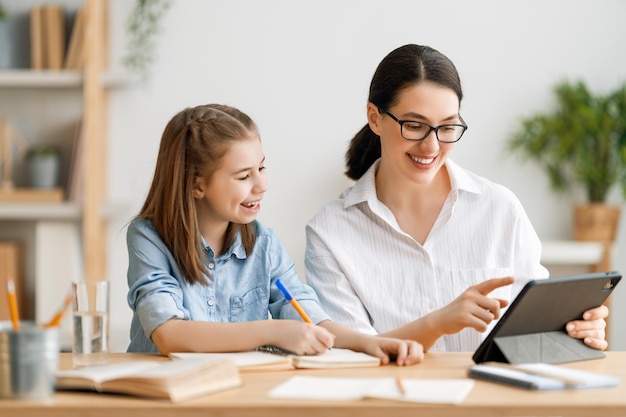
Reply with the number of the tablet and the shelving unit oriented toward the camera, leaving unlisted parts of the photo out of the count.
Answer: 1

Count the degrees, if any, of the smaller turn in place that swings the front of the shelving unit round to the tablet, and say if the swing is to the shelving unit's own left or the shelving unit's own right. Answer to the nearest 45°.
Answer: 0° — it already faces it

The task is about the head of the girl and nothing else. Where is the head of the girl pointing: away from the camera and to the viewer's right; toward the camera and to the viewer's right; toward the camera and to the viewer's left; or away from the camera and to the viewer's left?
toward the camera and to the viewer's right

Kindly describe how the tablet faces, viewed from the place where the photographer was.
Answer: facing away from the viewer and to the left of the viewer

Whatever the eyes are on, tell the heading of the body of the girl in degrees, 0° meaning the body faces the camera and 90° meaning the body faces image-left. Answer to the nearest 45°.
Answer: approximately 315°

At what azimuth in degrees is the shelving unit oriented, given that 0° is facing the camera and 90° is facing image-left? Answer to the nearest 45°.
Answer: approximately 0°

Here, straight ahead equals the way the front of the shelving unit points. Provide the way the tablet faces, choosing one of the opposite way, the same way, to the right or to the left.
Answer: the opposite way

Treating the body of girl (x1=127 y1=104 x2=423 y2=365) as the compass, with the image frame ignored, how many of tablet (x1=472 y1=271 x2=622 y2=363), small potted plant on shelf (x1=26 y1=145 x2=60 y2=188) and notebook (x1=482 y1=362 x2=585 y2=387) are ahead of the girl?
2

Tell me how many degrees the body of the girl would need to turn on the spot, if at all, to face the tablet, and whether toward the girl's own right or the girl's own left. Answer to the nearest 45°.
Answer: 0° — they already face it

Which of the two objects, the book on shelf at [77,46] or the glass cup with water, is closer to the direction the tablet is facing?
the book on shelf

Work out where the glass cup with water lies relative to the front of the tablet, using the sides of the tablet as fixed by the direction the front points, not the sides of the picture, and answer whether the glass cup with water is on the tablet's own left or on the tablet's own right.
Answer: on the tablet's own left
